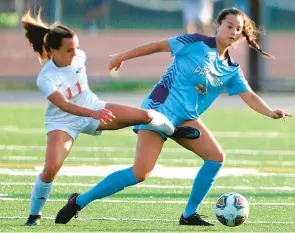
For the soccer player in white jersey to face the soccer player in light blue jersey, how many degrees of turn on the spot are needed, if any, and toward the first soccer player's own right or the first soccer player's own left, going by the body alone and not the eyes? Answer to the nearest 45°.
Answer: approximately 45° to the first soccer player's own left

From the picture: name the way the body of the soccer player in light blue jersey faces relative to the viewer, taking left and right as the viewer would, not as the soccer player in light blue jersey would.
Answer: facing the viewer and to the right of the viewer

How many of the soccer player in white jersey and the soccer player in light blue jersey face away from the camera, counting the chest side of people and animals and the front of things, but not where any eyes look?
0

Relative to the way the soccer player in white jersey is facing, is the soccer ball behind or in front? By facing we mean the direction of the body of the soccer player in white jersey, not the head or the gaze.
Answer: in front

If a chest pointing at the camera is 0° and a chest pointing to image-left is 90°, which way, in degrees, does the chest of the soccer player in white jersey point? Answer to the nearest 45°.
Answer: approximately 315°
